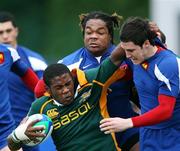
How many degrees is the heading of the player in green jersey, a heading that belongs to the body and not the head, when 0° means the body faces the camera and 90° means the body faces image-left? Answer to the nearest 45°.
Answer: approximately 0°
